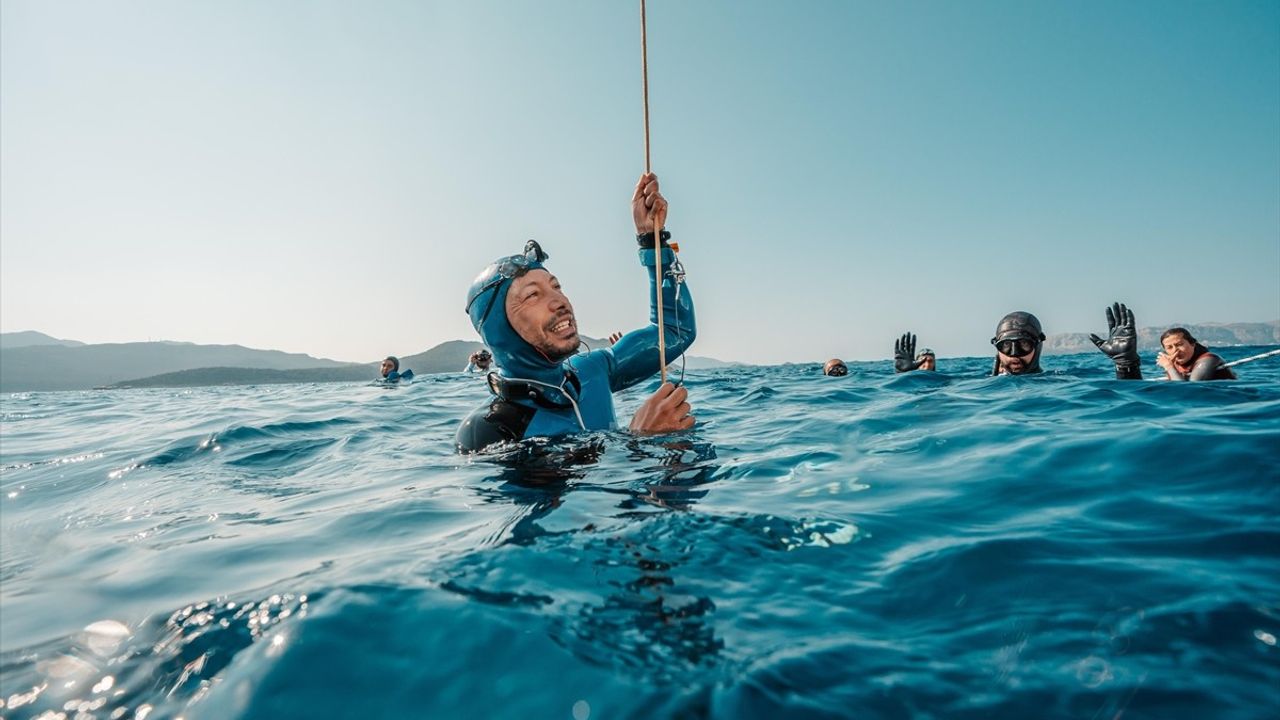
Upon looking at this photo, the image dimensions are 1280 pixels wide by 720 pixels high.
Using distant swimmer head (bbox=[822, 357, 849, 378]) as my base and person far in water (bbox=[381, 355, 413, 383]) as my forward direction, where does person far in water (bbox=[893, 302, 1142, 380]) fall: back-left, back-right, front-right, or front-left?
back-left

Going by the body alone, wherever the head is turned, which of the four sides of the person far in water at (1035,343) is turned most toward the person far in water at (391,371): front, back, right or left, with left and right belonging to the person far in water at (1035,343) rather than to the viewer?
right

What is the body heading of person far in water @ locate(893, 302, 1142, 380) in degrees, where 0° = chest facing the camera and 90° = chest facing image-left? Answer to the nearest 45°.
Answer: approximately 0°

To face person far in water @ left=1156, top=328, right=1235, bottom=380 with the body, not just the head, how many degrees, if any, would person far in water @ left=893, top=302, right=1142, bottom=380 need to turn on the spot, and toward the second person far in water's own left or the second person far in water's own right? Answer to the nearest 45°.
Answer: approximately 90° to the second person far in water's own left

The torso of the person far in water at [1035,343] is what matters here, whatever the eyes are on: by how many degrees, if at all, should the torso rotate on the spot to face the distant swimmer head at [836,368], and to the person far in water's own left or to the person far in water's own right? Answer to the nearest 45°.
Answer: approximately 135° to the person far in water's own right
